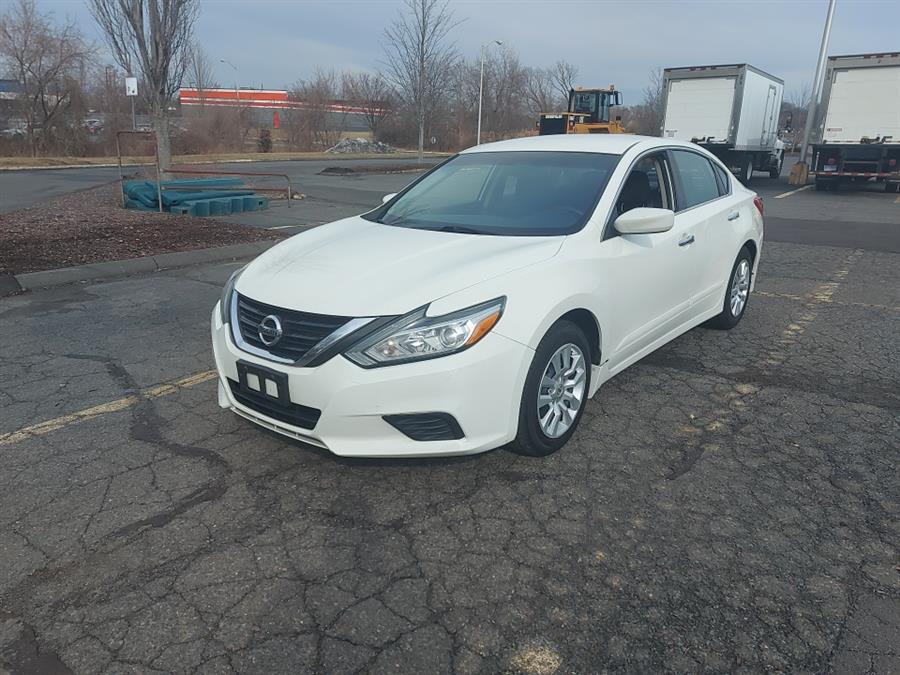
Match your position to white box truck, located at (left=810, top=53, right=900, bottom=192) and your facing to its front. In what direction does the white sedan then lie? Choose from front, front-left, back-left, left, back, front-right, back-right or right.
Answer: back

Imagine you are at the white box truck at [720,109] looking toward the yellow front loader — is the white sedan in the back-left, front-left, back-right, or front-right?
back-left

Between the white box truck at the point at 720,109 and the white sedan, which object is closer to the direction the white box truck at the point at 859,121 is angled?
the white box truck

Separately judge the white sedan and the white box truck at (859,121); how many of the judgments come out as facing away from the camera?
1

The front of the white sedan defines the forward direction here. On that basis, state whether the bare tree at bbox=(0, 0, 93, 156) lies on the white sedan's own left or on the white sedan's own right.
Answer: on the white sedan's own right

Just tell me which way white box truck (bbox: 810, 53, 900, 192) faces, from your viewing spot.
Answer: facing away from the viewer

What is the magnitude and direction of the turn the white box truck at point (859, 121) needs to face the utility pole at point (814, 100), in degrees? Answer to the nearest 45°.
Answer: approximately 135° to its left

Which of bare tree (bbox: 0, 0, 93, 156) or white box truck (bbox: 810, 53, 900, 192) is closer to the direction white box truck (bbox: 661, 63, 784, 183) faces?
the white box truck

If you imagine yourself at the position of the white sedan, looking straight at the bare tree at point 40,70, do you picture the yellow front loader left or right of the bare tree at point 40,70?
right

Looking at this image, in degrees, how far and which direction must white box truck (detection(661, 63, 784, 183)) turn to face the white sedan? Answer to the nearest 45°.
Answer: approximately 135° to its right

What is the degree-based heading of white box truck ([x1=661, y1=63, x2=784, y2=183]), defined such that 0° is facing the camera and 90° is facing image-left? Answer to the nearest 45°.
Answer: approximately 225°

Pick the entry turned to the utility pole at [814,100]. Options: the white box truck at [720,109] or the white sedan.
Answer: the white box truck

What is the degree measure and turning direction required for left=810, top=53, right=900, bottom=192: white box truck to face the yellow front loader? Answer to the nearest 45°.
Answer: approximately 90° to its left

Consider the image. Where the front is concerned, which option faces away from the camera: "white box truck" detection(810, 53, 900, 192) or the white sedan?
the white box truck

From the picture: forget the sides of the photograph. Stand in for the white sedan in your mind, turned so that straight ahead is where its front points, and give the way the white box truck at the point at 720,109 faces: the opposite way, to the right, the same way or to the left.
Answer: the opposite way
